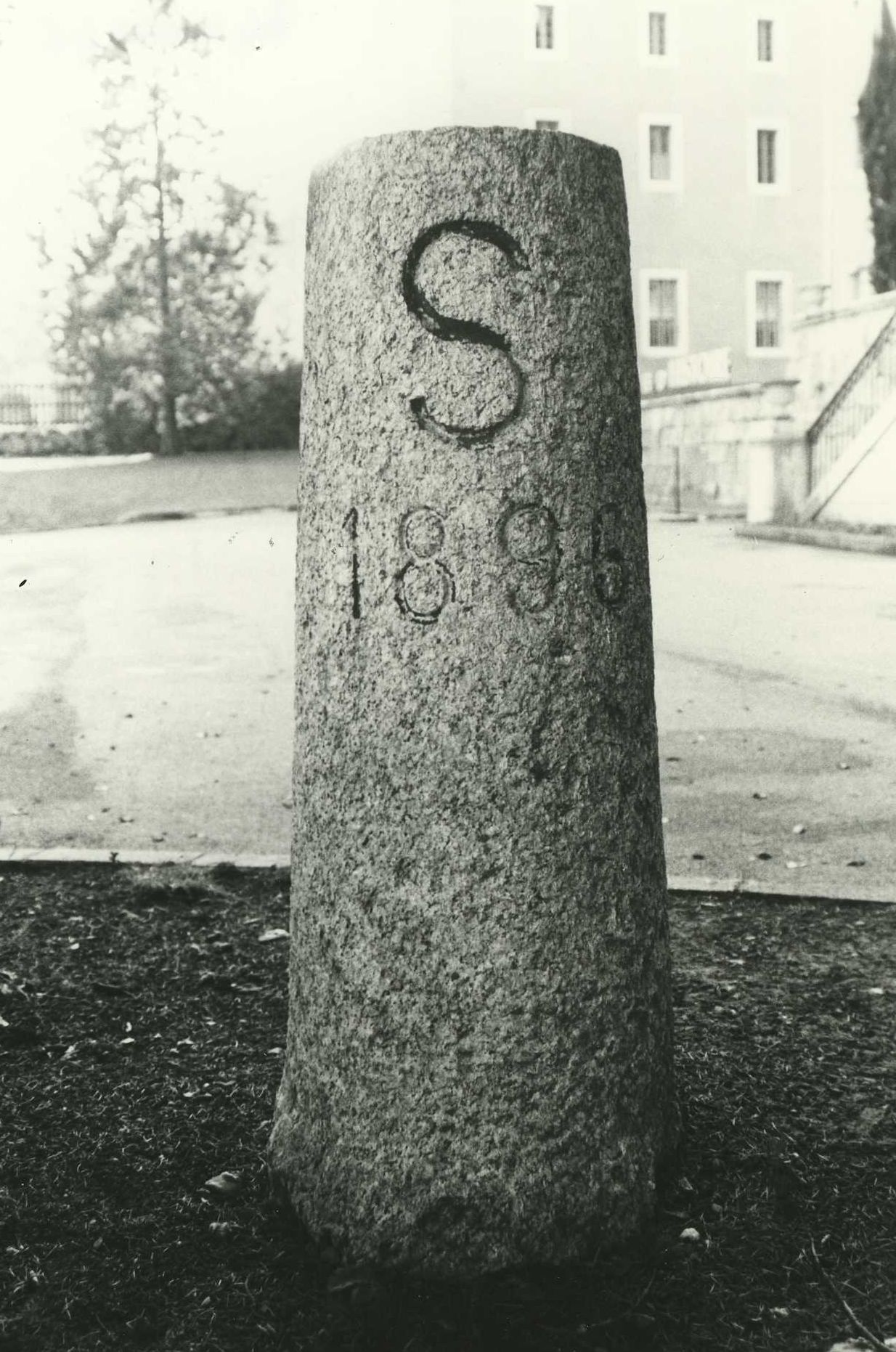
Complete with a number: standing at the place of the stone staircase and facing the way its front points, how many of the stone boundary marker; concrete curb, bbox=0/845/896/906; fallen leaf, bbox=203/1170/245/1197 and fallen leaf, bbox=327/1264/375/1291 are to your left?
4

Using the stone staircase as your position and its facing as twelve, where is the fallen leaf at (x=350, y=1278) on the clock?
The fallen leaf is roughly at 9 o'clock from the stone staircase.

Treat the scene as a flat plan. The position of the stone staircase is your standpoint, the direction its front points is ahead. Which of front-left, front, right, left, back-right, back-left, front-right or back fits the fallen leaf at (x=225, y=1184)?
left

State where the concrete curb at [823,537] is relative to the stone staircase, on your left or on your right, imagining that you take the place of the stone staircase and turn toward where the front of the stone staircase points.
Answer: on your left

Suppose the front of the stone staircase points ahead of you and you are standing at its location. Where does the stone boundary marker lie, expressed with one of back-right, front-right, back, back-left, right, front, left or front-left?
left

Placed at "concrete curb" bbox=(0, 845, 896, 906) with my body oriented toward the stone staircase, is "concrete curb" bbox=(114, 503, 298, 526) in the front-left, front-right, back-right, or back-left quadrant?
front-left

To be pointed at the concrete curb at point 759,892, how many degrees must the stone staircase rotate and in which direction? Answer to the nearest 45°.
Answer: approximately 90° to its left

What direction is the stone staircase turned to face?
to the viewer's left

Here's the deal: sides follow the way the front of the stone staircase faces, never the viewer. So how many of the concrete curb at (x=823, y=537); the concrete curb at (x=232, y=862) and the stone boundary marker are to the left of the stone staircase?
3
